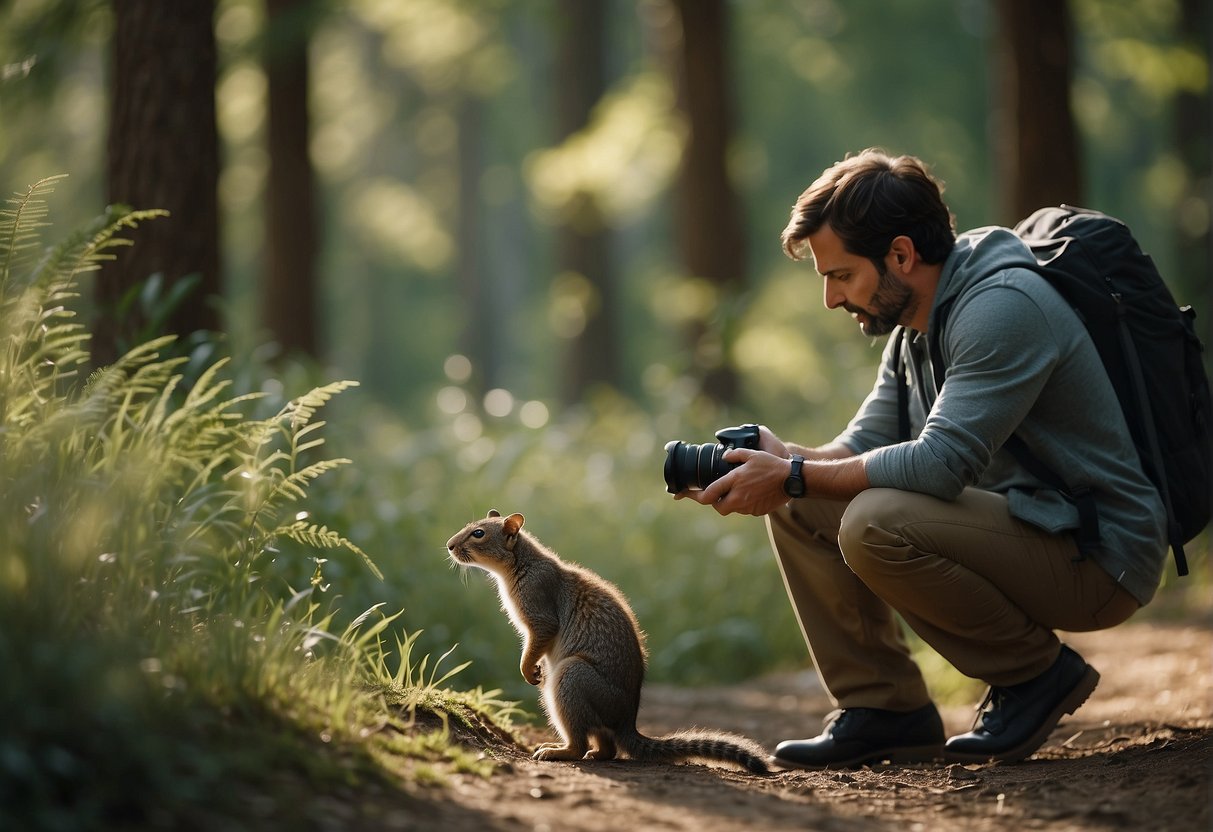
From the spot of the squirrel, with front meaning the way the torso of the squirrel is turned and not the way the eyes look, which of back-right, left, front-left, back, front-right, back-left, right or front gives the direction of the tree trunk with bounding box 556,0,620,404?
right

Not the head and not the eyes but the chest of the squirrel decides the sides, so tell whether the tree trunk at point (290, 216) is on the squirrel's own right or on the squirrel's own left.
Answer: on the squirrel's own right

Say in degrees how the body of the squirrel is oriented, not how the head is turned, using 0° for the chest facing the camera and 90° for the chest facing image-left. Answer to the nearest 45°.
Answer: approximately 90°

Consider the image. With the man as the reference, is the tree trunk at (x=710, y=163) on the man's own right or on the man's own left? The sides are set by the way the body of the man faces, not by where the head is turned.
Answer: on the man's own right

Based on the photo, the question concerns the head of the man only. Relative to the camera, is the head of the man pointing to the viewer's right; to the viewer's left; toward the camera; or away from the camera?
to the viewer's left

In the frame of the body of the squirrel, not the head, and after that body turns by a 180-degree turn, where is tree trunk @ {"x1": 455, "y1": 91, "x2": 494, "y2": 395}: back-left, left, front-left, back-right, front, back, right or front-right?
left

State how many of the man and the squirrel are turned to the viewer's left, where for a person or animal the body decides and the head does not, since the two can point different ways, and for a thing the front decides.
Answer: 2

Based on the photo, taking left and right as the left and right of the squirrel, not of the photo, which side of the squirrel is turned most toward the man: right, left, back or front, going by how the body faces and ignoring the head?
back

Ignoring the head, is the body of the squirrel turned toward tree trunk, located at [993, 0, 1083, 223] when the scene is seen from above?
no

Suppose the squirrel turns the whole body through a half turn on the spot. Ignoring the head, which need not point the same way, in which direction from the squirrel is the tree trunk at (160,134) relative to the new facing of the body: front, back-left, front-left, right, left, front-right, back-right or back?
back-left

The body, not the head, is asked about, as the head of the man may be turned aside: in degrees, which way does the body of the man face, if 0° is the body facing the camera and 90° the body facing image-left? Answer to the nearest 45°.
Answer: approximately 90°

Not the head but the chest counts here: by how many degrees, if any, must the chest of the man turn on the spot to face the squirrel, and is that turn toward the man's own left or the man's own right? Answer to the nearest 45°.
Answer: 0° — they already face it

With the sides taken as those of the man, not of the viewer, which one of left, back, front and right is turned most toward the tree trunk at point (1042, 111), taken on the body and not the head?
right

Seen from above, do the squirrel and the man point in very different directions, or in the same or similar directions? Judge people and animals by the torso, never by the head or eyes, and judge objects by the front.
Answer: same or similar directions
